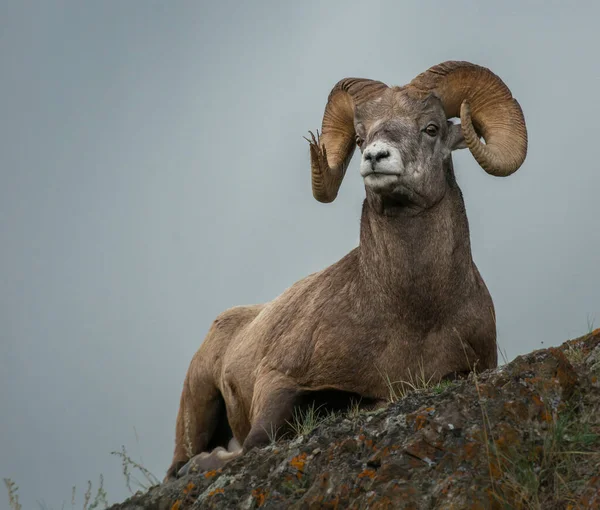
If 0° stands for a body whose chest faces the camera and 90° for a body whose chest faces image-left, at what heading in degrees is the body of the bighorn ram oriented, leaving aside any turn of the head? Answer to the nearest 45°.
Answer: approximately 315°
